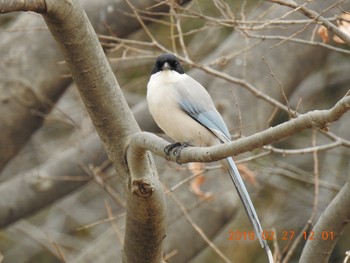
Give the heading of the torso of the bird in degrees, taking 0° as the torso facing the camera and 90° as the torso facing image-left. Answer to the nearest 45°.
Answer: approximately 45°

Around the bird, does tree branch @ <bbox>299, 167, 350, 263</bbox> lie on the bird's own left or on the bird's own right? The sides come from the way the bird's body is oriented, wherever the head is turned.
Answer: on the bird's own left

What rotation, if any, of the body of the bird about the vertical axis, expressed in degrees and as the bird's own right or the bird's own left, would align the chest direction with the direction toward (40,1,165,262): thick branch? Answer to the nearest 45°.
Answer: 0° — it already faces it
